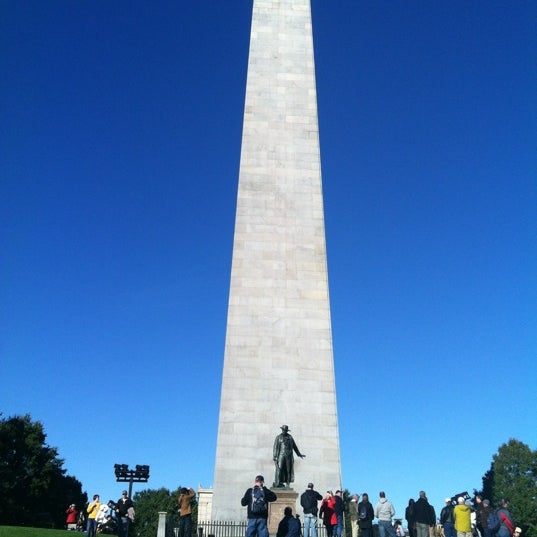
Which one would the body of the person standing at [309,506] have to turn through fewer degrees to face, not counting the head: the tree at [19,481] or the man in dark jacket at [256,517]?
the tree

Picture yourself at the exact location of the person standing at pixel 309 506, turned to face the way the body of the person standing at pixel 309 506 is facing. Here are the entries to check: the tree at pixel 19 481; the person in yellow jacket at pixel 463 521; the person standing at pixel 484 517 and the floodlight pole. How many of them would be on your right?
2

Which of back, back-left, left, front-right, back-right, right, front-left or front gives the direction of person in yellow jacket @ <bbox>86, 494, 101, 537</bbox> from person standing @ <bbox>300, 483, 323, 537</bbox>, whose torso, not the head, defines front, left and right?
left

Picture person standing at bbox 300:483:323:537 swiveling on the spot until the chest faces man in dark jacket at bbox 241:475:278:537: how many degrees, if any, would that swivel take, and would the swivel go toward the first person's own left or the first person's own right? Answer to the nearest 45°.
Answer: approximately 135° to the first person's own left

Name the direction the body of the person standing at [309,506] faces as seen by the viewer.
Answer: away from the camera

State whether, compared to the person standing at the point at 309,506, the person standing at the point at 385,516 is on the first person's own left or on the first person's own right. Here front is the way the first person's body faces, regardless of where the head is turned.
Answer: on the first person's own right
